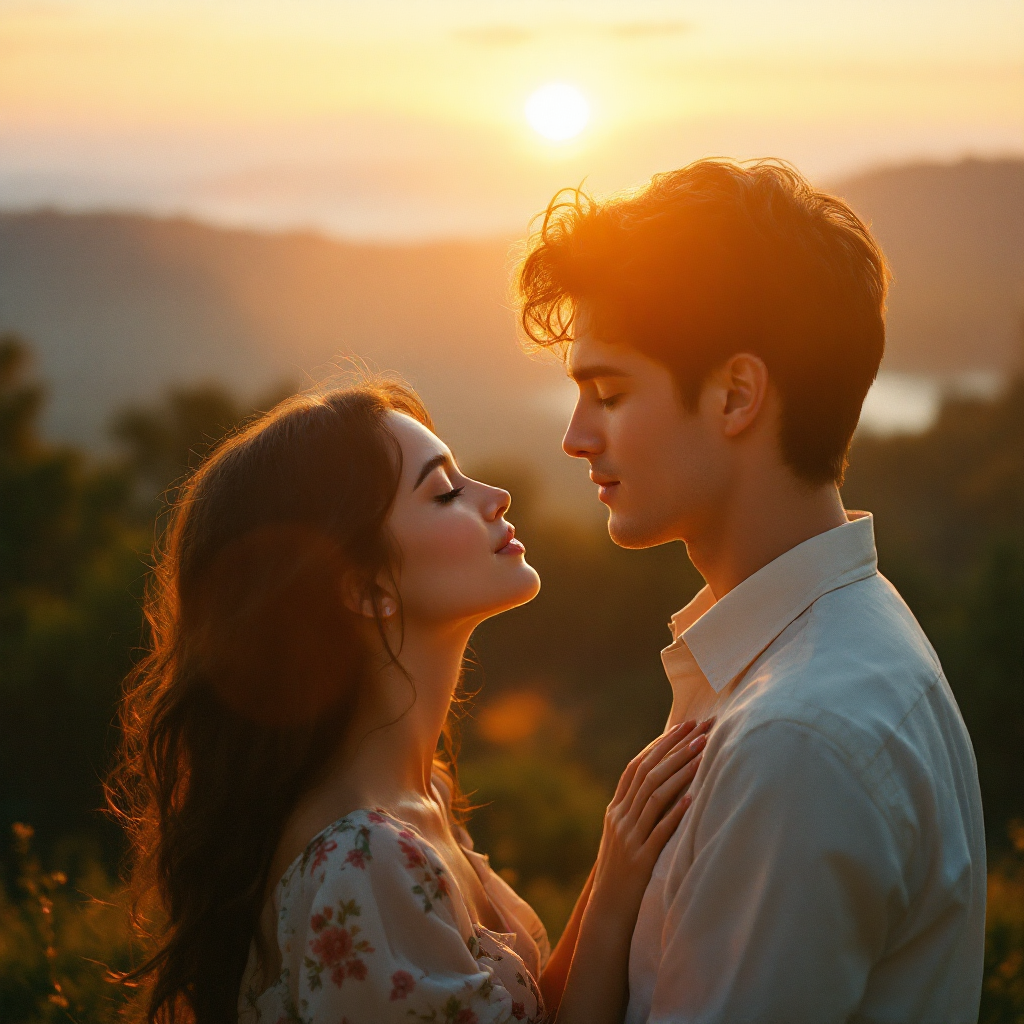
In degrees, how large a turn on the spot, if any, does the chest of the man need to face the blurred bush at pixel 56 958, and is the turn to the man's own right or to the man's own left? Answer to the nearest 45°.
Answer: approximately 45° to the man's own right

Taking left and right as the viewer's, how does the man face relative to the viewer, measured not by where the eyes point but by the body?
facing to the left of the viewer

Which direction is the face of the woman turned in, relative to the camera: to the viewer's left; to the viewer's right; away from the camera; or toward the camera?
to the viewer's right

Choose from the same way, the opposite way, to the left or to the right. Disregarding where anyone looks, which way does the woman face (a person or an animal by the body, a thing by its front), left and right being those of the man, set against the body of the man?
the opposite way

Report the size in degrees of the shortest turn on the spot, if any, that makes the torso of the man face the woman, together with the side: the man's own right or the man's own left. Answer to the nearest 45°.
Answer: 0° — they already face them

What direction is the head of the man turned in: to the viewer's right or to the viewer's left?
to the viewer's left

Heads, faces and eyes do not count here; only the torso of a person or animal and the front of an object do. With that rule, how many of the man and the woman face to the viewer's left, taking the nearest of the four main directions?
1

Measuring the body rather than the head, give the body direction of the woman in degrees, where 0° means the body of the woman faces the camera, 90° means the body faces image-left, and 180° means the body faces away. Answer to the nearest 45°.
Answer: approximately 270°
